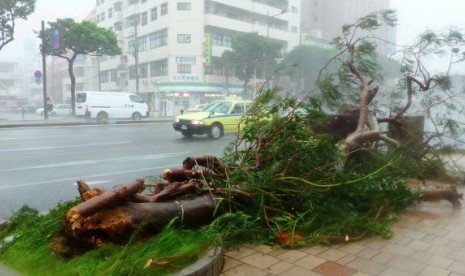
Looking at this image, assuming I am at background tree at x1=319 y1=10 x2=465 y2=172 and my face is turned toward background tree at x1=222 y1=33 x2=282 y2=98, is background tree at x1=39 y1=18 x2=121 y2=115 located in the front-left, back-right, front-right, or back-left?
front-left

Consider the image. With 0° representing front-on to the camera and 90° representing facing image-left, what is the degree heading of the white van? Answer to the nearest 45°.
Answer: approximately 225°

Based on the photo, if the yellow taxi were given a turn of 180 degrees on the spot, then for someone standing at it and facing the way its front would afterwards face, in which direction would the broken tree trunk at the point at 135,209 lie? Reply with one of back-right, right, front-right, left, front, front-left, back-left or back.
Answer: back-right

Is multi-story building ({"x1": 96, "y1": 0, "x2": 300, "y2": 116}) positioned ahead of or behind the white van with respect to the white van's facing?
ahead

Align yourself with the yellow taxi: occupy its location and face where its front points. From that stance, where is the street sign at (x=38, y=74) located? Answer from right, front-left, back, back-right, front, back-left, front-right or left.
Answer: right

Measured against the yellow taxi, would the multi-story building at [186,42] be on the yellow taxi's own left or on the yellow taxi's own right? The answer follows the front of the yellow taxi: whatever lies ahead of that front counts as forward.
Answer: on the yellow taxi's own right

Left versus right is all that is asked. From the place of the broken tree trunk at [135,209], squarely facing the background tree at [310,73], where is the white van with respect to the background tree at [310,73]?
left

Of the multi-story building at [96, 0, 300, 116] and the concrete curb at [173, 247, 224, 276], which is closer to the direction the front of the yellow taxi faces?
the concrete curb

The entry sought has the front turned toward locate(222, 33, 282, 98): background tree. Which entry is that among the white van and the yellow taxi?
the white van

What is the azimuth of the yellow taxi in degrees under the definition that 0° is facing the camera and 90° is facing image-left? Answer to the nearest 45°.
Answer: approximately 45°

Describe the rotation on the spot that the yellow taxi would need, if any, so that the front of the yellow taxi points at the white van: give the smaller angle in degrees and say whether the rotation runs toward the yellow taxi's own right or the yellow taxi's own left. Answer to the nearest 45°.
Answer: approximately 90° to the yellow taxi's own right

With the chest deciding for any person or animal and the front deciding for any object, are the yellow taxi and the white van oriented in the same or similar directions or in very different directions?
very different directions

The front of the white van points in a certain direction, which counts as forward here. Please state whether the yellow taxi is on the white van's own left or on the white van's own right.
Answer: on the white van's own right

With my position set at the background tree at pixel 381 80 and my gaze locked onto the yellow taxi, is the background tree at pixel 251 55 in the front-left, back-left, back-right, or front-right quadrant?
front-right
